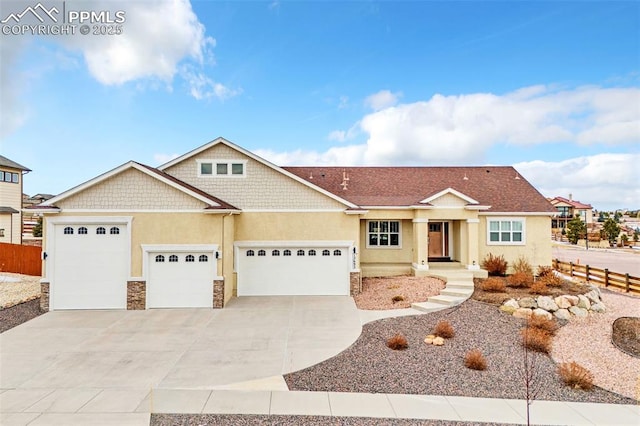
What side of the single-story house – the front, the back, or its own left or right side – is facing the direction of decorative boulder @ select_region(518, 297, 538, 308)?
left

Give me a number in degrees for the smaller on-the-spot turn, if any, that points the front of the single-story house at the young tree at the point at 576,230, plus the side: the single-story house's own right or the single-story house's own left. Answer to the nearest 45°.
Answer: approximately 135° to the single-story house's own left

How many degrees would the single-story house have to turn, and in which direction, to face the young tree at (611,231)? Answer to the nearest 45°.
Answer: approximately 135° to its left

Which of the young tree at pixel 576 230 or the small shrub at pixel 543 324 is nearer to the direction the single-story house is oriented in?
the small shrub

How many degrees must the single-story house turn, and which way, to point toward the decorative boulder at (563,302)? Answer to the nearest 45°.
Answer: approximately 90° to its left

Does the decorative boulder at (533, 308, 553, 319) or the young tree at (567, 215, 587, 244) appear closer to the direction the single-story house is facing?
the decorative boulder

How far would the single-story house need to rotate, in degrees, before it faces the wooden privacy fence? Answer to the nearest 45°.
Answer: approximately 90° to its right

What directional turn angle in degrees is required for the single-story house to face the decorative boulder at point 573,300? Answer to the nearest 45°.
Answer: approximately 90° to its left

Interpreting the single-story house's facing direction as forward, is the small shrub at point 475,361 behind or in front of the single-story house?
in front

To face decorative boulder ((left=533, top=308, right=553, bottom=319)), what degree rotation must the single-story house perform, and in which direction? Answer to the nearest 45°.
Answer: approximately 45° to its left

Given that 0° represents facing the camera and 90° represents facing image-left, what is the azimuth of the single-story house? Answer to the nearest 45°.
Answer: approximately 0°

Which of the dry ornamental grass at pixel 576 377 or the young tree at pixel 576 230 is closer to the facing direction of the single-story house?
the dry ornamental grass

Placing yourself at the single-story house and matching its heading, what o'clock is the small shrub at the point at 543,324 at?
The small shrub is roughly at 10 o'clock from the single-story house.

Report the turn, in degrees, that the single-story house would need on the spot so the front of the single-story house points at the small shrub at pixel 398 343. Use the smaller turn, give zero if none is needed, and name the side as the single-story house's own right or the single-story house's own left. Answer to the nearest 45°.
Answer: approximately 45° to the single-story house's own left
